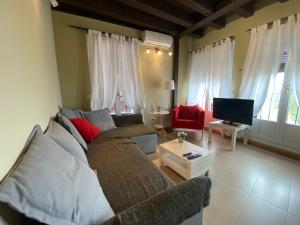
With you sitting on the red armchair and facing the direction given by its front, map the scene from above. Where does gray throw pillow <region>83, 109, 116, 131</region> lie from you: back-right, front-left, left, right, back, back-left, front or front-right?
front-right

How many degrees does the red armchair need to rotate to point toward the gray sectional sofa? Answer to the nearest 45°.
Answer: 0° — it already faces it

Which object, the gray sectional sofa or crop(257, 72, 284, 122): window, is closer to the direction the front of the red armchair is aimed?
the gray sectional sofa

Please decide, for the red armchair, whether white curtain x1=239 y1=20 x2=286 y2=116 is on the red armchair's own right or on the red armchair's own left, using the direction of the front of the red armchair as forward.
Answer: on the red armchair's own left

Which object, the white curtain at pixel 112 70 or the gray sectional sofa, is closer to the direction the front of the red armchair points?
the gray sectional sofa

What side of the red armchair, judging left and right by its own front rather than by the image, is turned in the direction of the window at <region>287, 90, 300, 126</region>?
left

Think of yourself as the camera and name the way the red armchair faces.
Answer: facing the viewer

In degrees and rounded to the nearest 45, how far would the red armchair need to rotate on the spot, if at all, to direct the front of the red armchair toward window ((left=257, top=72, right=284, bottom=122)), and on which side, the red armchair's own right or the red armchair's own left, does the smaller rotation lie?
approximately 90° to the red armchair's own left

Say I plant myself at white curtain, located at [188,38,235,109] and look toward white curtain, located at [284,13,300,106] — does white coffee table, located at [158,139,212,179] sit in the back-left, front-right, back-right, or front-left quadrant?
front-right

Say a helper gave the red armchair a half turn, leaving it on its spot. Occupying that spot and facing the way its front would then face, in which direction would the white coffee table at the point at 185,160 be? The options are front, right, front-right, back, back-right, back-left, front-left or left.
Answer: back

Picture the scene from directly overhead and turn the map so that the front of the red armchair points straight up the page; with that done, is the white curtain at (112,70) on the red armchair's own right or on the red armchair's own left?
on the red armchair's own right

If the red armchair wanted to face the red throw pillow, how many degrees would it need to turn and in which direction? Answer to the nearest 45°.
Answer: approximately 45° to its right
